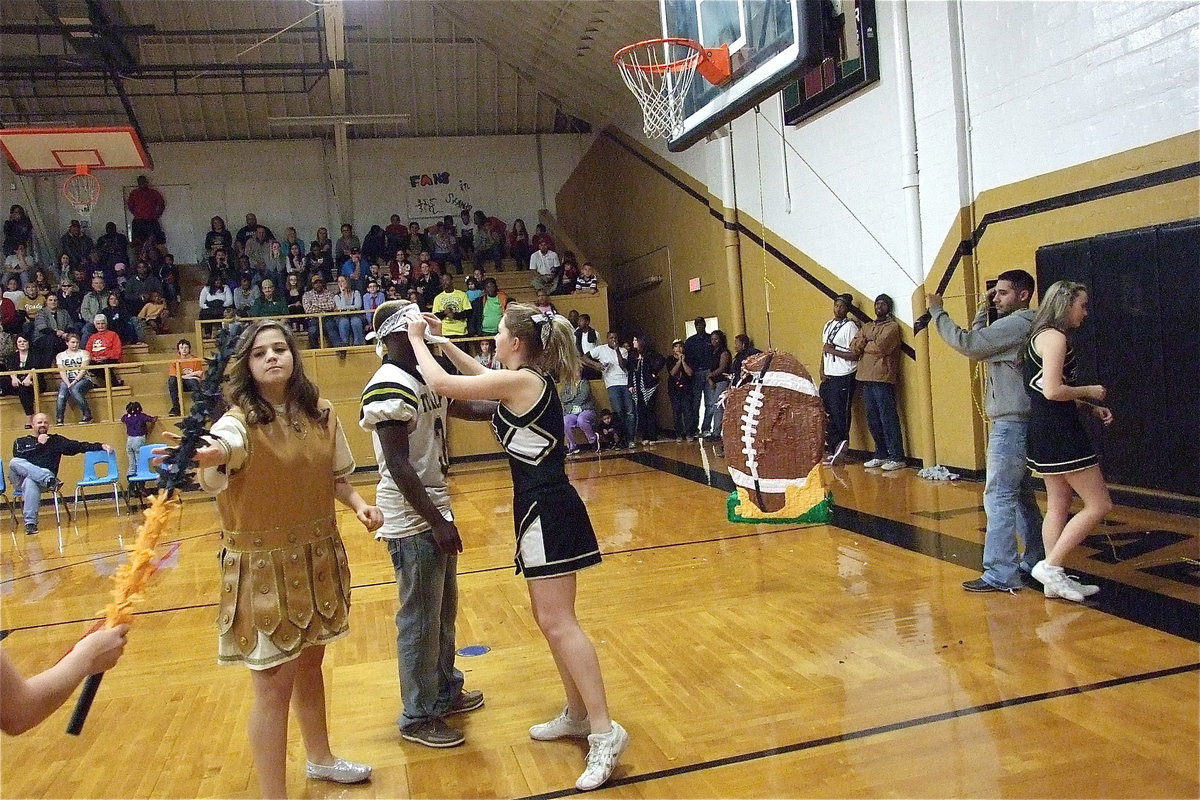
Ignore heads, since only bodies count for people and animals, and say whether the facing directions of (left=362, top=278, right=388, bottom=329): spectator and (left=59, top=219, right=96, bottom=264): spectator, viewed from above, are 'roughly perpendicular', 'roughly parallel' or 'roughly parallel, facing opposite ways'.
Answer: roughly parallel

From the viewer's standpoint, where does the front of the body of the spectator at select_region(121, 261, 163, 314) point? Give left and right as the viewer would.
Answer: facing the viewer

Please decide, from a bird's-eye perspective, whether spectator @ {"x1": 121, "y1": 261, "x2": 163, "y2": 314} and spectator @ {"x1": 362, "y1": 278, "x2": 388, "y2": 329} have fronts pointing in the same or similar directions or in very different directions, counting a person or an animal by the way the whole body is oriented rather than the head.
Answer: same or similar directions

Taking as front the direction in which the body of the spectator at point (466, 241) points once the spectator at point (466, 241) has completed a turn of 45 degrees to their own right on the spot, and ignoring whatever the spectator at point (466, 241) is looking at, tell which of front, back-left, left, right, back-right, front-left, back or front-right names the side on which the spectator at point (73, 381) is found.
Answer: front

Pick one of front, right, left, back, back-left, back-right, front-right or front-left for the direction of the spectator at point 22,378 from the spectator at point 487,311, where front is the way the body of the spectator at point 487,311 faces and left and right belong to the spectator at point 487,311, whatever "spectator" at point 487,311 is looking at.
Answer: right

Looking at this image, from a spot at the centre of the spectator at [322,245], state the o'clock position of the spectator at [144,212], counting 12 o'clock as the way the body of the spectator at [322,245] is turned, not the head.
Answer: the spectator at [144,212] is roughly at 4 o'clock from the spectator at [322,245].

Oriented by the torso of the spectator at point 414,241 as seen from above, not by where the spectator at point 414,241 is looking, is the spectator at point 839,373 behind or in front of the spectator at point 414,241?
in front

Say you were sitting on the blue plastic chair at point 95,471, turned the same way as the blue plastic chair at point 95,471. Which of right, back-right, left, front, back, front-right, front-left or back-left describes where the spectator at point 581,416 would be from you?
left

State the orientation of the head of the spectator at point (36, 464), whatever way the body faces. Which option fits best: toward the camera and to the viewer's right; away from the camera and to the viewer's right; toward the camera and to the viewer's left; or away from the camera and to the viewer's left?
toward the camera and to the viewer's right

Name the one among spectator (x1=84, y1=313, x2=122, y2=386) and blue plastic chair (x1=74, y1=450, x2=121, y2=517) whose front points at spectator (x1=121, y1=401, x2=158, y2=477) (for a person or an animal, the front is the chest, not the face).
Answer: spectator (x1=84, y1=313, x2=122, y2=386)

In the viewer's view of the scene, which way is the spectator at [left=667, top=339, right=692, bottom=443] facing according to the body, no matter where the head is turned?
toward the camera

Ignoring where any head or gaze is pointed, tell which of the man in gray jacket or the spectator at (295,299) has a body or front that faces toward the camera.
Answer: the spectator

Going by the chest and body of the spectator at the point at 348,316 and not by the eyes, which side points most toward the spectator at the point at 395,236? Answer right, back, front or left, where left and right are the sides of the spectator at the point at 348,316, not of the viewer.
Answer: back

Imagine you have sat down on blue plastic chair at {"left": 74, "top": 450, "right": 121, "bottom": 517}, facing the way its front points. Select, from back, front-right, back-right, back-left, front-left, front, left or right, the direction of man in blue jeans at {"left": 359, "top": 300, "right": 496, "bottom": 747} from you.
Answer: front

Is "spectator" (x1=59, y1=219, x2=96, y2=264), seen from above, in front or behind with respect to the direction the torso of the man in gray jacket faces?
in front

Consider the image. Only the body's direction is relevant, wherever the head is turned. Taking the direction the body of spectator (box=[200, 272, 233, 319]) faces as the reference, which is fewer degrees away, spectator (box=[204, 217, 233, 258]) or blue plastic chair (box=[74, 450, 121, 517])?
the blue plastic chair

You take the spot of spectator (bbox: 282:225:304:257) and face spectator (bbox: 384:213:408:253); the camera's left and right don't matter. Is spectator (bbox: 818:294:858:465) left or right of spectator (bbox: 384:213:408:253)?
right

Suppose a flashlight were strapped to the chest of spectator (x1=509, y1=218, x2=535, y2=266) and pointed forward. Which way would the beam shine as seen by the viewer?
toward the camera

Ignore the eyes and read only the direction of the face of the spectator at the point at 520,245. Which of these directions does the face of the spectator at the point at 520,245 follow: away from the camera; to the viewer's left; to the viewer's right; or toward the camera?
toward the camera
